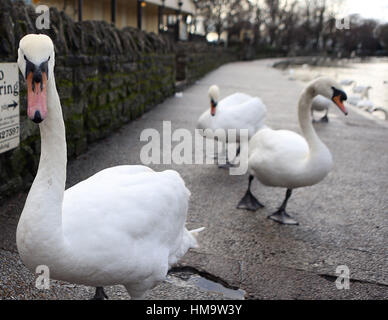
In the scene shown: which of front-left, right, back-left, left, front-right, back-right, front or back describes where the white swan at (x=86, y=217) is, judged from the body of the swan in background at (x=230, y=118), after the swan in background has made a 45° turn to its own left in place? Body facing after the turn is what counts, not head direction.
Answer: front

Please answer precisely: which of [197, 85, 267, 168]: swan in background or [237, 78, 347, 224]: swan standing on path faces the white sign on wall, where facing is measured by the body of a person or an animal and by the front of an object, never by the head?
the swan in background

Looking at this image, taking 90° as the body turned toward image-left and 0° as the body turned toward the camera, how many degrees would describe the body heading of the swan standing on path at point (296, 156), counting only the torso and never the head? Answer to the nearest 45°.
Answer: approximately 315°

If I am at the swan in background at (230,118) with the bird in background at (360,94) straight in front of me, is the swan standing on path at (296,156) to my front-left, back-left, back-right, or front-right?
back-right

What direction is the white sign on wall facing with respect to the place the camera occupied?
facing the viewer and to the right of the viewer

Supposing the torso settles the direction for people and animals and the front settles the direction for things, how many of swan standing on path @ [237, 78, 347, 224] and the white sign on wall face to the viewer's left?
0

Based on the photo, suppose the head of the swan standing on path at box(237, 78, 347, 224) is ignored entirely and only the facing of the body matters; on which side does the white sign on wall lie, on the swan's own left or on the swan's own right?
on the swan's own right

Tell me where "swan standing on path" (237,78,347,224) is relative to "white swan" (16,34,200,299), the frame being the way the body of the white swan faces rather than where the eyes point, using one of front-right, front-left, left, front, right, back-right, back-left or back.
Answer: back

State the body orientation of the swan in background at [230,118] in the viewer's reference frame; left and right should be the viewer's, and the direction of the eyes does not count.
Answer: facing the viewer and to the left of the viewer

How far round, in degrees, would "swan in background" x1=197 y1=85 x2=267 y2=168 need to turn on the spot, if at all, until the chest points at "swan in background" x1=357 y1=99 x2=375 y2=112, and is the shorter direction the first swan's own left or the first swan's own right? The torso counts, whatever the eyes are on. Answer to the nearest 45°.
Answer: approximately 180°
